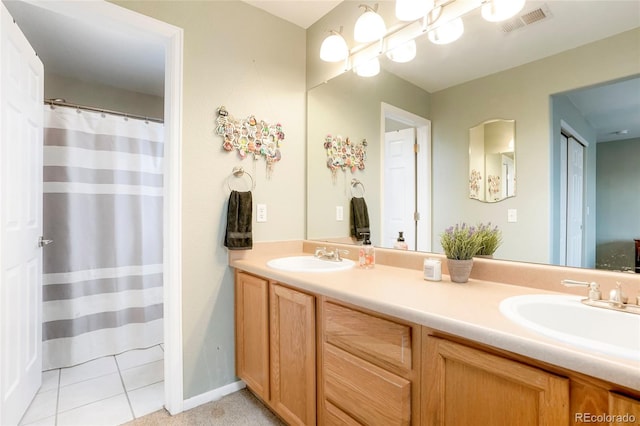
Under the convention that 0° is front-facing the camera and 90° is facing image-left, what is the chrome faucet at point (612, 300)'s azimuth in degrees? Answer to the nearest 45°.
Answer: approximately 45°

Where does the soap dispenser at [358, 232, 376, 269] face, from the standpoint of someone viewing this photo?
facing the viewer and to the left of the viewer

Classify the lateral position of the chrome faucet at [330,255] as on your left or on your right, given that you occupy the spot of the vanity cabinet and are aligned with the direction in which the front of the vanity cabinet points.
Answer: on your right

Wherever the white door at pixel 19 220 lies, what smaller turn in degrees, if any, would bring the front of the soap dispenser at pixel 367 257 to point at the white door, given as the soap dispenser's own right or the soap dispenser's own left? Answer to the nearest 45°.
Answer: approximately 45° to the soap dispenser's own right

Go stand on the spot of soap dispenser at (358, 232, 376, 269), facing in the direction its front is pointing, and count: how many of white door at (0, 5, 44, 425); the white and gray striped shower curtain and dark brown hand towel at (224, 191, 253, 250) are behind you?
0

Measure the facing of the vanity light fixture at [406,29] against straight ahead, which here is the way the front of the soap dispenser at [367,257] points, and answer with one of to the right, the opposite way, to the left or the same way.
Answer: the same way

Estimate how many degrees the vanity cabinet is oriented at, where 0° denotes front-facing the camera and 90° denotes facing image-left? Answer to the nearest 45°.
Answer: approximately 45°

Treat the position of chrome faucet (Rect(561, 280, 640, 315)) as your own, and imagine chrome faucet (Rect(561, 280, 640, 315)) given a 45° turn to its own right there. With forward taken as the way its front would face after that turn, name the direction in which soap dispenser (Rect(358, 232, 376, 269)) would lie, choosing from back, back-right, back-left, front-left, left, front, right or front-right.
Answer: front

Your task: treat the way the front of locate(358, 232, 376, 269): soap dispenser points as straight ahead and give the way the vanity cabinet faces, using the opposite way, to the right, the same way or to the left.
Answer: the same way

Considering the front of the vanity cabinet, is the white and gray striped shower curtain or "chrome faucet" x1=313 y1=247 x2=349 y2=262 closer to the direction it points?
the white and gray striped shower curtain

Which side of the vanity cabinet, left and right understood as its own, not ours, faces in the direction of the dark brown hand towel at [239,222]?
right

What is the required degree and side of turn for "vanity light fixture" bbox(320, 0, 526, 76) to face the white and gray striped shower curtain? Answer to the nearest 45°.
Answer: approximately 45° to its right

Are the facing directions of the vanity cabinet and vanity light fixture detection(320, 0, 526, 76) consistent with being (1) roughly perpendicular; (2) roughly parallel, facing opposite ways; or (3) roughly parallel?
roughly parallel
